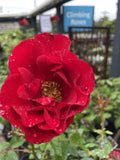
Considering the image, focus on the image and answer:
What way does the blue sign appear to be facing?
toward the camera

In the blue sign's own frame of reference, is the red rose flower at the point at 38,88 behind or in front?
in front
